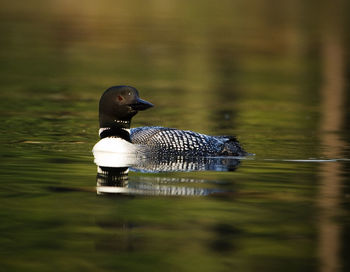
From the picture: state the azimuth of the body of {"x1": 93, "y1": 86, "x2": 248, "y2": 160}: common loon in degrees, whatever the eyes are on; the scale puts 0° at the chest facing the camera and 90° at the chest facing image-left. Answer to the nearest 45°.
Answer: approximately 90°
